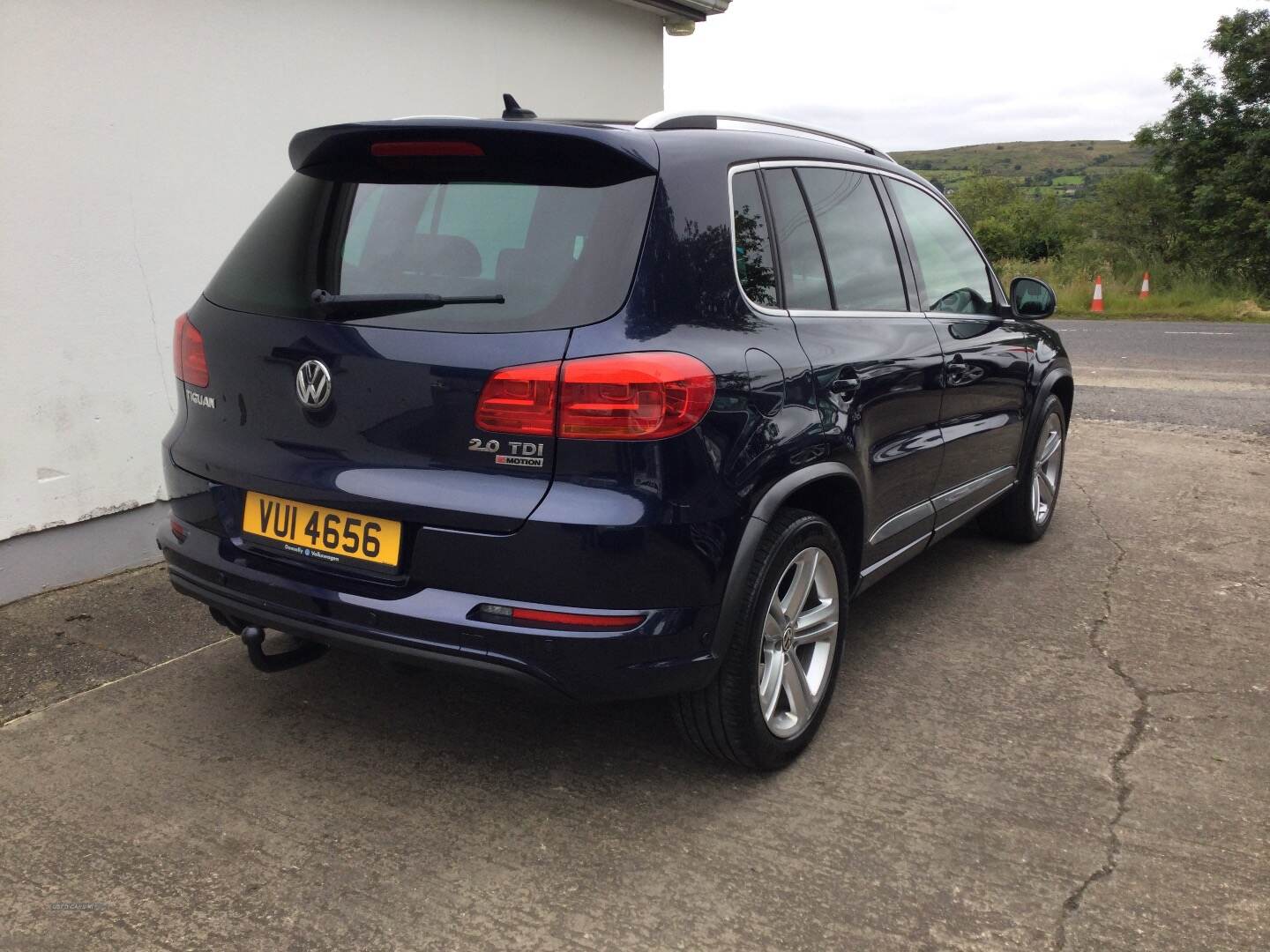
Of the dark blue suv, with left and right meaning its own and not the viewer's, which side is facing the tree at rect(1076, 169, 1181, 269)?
front

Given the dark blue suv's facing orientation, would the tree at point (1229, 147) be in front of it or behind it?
in front

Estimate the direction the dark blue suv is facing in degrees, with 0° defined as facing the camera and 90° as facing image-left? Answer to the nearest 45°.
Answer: approximately 225°
